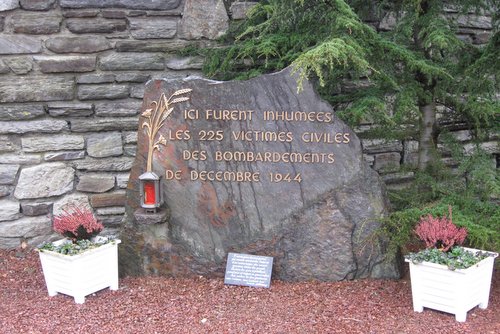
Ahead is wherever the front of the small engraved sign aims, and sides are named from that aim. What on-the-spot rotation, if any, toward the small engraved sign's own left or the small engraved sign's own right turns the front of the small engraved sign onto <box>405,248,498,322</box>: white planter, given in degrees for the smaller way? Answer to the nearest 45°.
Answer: approximately 45° to the small engraved sign's own left

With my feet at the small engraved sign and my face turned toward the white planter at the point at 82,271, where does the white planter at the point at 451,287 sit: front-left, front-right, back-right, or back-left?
back-left

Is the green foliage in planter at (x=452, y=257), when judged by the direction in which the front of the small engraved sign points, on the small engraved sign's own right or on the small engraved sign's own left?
on the small engraved sign's own left

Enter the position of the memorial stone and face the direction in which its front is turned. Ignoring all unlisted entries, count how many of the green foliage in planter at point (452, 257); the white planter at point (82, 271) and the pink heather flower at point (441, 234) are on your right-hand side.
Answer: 1

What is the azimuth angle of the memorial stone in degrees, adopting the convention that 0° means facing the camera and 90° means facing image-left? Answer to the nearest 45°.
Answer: approximately 0°

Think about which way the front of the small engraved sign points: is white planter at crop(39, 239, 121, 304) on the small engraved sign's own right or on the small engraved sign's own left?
on the small engraved sign's own right

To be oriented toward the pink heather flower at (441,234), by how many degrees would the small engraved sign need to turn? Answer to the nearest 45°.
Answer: approximately 90° to its left

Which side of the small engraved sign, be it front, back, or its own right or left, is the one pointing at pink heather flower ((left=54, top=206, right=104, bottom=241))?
right

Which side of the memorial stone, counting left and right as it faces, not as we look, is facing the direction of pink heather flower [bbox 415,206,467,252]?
left

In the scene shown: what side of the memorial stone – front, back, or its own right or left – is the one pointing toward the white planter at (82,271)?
right

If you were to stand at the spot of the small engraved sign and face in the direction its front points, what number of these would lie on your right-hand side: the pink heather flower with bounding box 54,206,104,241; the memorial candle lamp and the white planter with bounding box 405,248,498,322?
2

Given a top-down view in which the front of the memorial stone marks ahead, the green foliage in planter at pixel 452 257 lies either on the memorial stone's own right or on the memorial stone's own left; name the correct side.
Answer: on the memorial stone's own left
